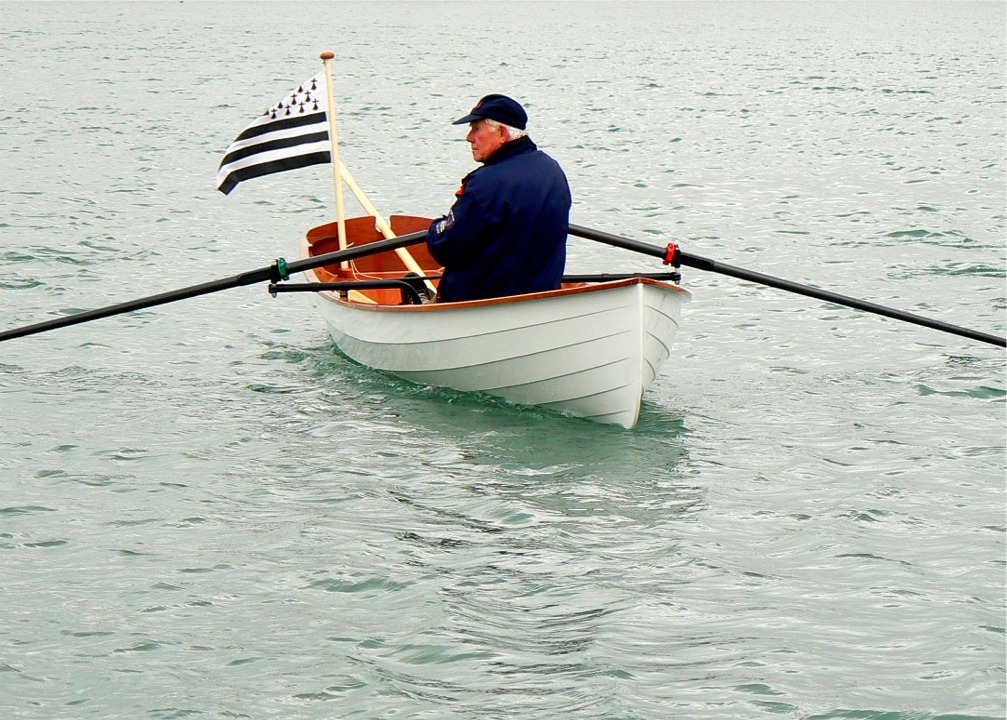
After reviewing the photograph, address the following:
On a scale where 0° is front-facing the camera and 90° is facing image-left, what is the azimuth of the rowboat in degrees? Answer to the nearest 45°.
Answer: approximately 315°

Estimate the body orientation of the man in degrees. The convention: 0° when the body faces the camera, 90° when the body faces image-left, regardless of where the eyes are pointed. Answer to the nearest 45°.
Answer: approximately 135°

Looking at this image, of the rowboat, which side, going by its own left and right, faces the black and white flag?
back
